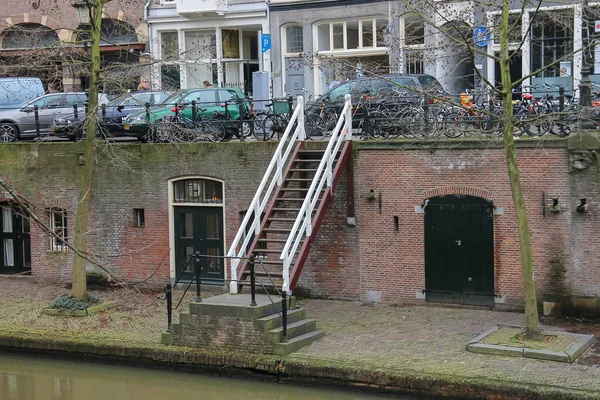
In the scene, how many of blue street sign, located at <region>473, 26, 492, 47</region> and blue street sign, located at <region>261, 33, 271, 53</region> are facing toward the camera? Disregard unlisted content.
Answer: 2

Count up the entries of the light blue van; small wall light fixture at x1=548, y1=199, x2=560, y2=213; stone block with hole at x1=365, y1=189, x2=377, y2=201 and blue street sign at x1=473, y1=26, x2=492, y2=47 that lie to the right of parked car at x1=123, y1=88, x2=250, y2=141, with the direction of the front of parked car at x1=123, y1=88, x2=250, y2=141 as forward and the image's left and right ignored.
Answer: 1

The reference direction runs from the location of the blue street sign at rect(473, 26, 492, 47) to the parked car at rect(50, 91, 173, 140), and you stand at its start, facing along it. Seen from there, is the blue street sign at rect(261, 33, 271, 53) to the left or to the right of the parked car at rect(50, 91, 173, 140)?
right

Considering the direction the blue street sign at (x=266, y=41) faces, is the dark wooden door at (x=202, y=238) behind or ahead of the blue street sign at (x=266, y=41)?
ahead

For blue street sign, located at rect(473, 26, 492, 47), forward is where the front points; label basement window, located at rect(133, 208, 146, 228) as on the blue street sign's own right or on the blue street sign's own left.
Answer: on the blue street sign's own right

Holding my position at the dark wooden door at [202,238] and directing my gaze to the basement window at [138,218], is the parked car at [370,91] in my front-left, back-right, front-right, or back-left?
back-right
